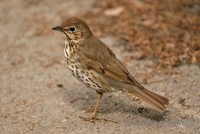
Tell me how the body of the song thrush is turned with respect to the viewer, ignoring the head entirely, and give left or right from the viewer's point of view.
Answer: facing to the left of the viewer
